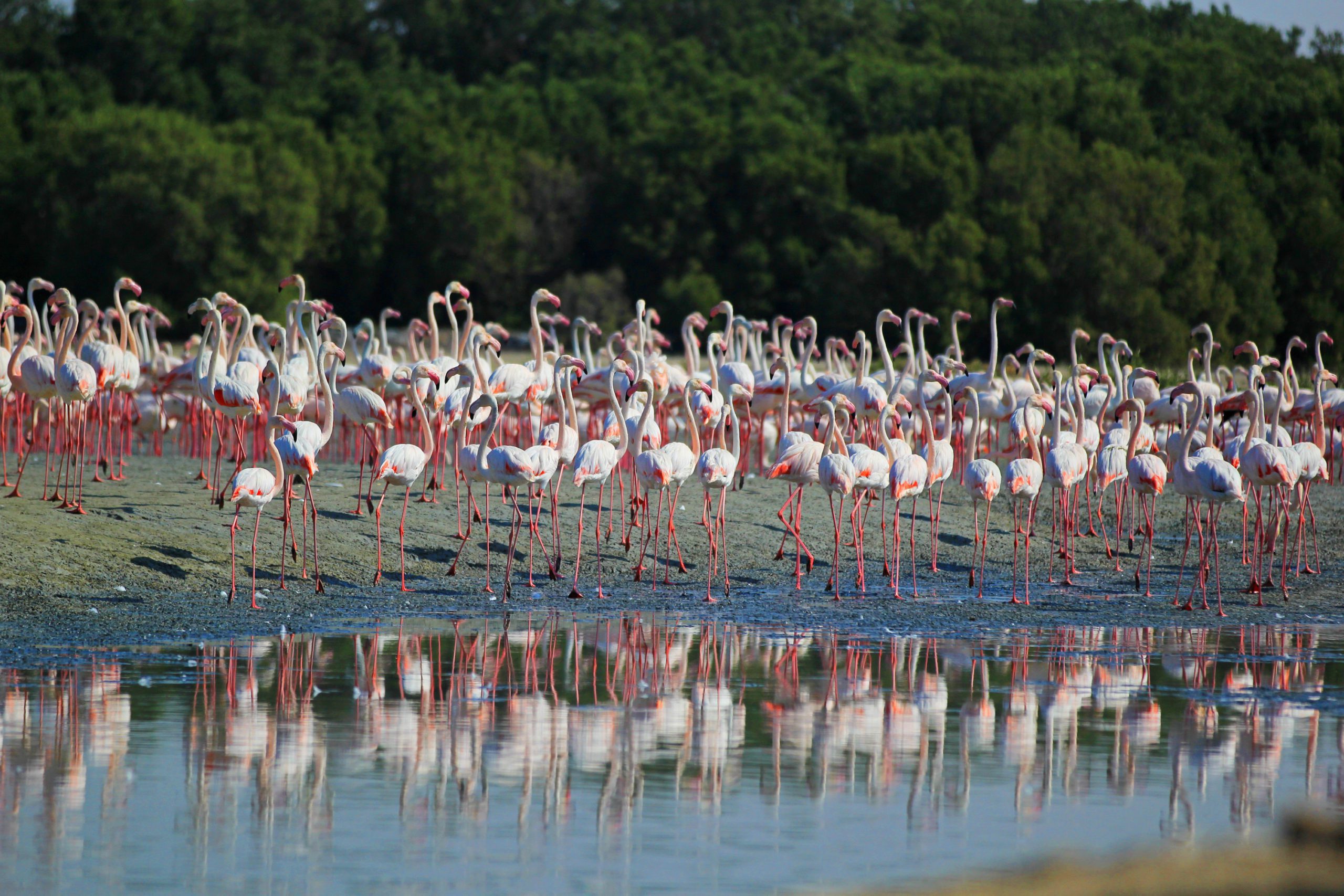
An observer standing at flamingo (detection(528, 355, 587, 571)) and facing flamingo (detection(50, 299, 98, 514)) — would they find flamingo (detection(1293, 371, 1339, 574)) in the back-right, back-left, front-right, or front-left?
back-right

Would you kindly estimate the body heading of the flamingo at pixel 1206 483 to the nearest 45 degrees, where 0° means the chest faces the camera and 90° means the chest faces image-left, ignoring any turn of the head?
approximately 90°
